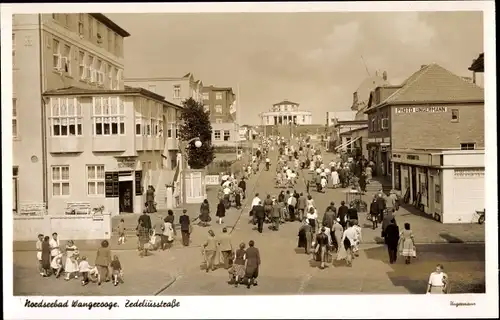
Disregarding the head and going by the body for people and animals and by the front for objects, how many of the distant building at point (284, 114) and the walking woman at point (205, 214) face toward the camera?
1

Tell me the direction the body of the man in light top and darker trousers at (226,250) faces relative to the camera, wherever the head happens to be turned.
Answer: away from the camera

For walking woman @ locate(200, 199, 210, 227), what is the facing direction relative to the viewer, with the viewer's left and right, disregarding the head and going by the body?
facing away from the viewer

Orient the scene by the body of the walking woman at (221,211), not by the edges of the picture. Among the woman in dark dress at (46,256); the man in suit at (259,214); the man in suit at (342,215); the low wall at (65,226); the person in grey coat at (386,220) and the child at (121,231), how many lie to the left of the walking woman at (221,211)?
3
